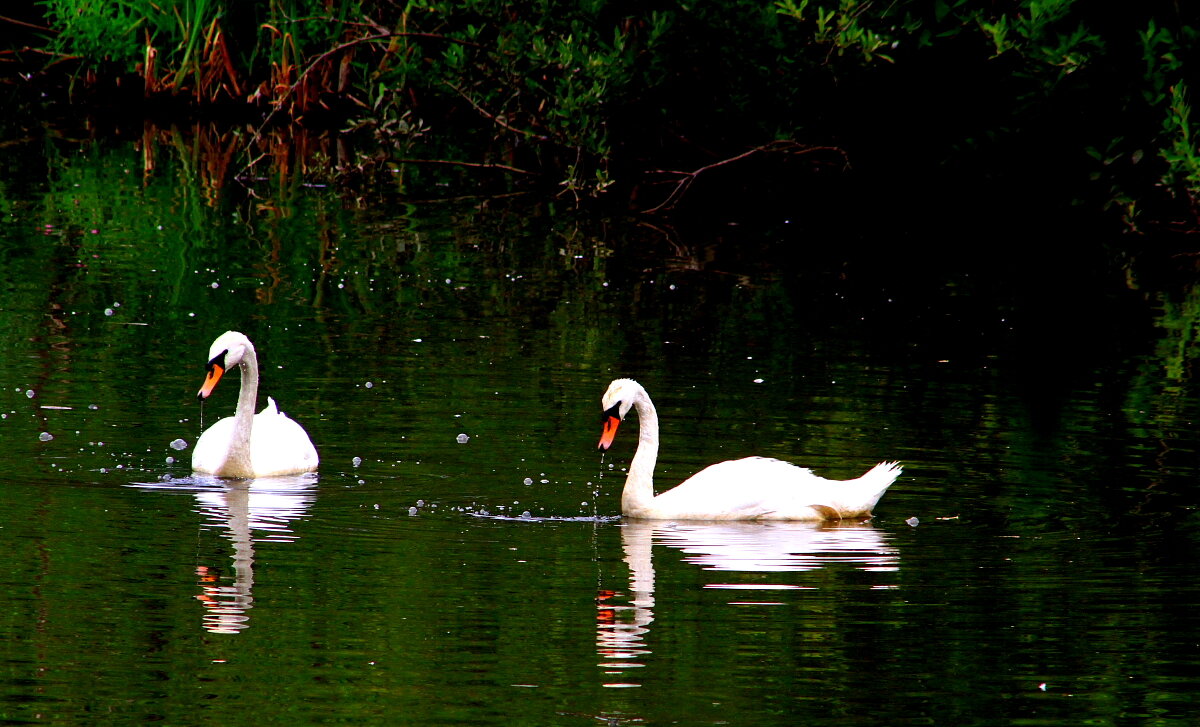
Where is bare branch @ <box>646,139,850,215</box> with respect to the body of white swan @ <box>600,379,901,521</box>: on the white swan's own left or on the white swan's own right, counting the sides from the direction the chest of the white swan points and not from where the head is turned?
on the white swan's own right

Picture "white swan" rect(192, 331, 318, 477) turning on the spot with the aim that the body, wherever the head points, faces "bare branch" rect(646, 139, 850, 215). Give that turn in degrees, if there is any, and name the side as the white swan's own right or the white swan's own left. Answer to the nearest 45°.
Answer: approximately 180°

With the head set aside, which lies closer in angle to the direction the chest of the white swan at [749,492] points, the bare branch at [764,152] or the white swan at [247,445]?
the white swan

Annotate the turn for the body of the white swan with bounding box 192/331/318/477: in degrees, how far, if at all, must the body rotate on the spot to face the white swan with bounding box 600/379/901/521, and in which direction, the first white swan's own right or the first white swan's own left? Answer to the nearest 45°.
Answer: approximately 90° to the first white swan's own left

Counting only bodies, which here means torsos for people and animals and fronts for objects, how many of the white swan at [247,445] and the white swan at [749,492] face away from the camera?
0

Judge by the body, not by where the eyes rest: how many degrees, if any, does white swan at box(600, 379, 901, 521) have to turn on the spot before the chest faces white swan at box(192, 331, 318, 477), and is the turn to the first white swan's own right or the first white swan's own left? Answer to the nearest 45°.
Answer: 0° — it already faces it

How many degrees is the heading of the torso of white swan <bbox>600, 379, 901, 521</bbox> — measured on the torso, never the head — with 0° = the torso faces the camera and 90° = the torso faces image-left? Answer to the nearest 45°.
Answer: approximately 90°
